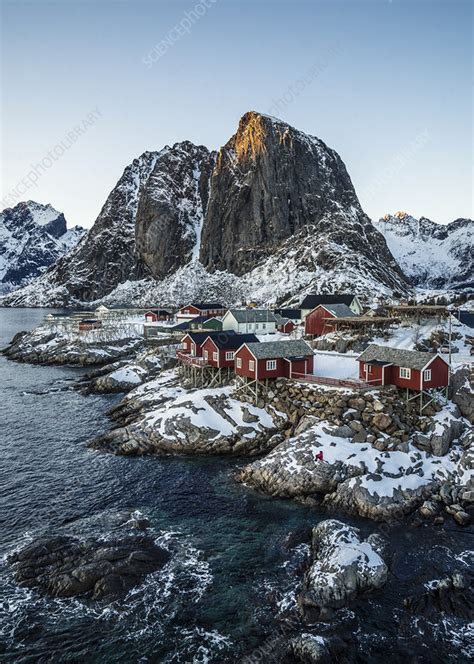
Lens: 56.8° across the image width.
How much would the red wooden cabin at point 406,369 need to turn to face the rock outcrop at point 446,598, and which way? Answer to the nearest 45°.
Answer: approximately 45° to its left

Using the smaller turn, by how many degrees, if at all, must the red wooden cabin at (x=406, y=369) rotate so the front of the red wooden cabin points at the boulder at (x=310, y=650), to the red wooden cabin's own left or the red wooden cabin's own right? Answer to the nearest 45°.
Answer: approximately 45° to the red wooden cabin's own left

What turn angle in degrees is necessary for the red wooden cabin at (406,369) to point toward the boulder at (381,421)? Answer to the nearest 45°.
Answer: approximately 45° to its left

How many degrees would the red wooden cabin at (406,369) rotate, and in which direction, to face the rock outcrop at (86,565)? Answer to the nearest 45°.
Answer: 0° — it already faces it

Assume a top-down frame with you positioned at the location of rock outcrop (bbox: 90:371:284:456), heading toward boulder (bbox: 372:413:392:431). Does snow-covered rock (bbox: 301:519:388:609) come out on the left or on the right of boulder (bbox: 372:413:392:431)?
right

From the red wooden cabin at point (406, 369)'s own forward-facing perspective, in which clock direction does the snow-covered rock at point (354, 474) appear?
The snow-covered rock is roughly at 11 o'clock from the red wooden cabin.

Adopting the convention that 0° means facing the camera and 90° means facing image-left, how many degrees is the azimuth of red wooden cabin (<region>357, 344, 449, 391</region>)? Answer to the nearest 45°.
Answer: approximately 45°

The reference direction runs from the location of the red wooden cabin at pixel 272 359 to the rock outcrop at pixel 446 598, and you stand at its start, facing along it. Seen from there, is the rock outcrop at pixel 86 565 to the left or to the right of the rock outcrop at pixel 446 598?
right

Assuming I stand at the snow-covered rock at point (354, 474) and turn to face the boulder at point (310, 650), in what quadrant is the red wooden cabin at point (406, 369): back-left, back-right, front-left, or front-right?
back-left
